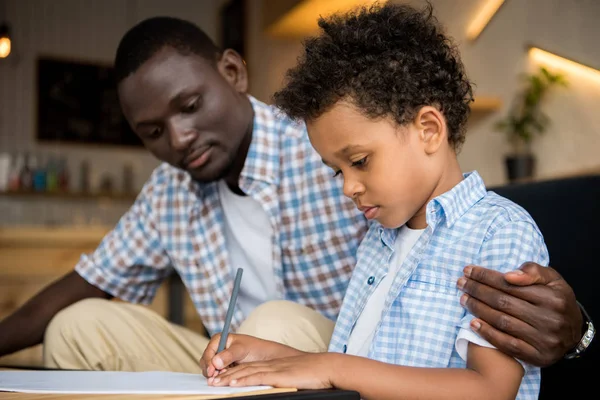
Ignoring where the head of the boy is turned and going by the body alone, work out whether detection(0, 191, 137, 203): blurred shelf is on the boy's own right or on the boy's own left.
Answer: on the boy's own right

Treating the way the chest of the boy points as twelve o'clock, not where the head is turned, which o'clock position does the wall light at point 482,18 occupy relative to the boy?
The wall light is roughly at 5 o'clock from the boy.

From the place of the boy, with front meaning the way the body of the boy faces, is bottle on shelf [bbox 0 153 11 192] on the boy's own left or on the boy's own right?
on the boy's own right

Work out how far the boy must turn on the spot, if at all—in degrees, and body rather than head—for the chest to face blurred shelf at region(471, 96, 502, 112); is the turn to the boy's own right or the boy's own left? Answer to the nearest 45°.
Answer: approximately 135° to the boy's own right

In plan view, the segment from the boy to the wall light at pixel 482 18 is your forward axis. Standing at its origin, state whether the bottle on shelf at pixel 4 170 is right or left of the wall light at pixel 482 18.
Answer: left

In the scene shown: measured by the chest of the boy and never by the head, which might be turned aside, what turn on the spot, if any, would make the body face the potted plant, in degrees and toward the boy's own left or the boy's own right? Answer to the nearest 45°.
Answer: approximately 135° to the boy's own right

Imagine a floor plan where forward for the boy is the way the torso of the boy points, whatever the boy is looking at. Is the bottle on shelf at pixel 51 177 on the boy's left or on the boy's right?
on the boy's right

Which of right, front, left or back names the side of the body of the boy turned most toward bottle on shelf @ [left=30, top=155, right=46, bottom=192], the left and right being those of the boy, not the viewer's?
right

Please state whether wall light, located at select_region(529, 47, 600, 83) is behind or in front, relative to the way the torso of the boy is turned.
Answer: behind

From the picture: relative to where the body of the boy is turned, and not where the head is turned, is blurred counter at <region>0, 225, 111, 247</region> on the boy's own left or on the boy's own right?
on the boy's own right

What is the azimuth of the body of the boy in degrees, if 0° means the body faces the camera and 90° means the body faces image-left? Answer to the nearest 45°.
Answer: approximately 45°
